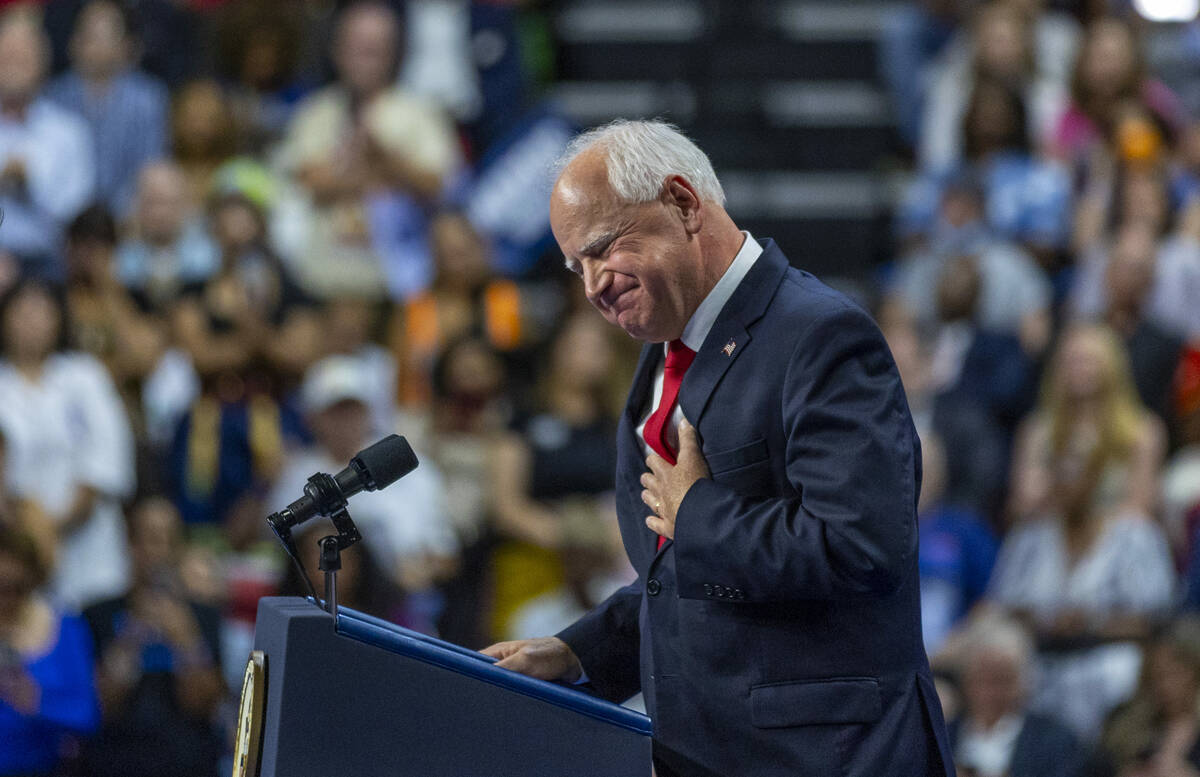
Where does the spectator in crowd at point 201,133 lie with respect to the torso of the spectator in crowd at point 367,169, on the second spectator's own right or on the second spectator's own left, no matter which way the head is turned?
on the second spectator's own right

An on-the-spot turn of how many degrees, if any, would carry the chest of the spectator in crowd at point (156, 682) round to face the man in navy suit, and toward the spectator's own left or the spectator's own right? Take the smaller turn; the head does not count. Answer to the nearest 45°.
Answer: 0° — they already face them

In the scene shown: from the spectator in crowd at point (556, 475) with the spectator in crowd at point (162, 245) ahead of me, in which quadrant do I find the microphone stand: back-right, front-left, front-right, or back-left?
back-left

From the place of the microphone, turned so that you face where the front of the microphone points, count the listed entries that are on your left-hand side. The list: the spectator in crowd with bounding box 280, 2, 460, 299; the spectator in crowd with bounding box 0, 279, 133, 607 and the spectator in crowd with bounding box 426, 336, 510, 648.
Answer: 3

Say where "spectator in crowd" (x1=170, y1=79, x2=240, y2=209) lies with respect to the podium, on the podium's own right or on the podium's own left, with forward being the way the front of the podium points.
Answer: on the podium's own right

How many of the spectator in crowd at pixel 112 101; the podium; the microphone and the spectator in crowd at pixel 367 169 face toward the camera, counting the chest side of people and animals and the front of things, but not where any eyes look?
2

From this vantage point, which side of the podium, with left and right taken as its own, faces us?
left

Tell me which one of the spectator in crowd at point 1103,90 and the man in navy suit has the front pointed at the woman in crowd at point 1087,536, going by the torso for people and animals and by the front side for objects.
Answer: the spectator in crowd

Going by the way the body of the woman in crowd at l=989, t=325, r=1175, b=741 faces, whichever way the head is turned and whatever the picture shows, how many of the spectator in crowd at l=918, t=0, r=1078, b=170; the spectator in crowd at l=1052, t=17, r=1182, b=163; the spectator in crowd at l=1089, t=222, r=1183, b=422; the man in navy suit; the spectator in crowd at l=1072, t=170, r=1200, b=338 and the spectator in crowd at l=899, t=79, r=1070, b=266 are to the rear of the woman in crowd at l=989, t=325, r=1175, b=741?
5

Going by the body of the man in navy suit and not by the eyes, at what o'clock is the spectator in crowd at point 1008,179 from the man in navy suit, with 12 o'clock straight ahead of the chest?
The spectator in crowd is roughly at 5 o'clock from the man in navy suit.
